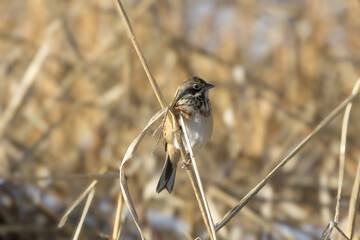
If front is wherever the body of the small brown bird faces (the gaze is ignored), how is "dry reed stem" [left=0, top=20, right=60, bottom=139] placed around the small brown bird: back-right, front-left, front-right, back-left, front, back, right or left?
back

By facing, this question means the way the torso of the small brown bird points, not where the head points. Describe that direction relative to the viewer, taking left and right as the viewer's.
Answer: facing the viewer and to the right of the viewer
